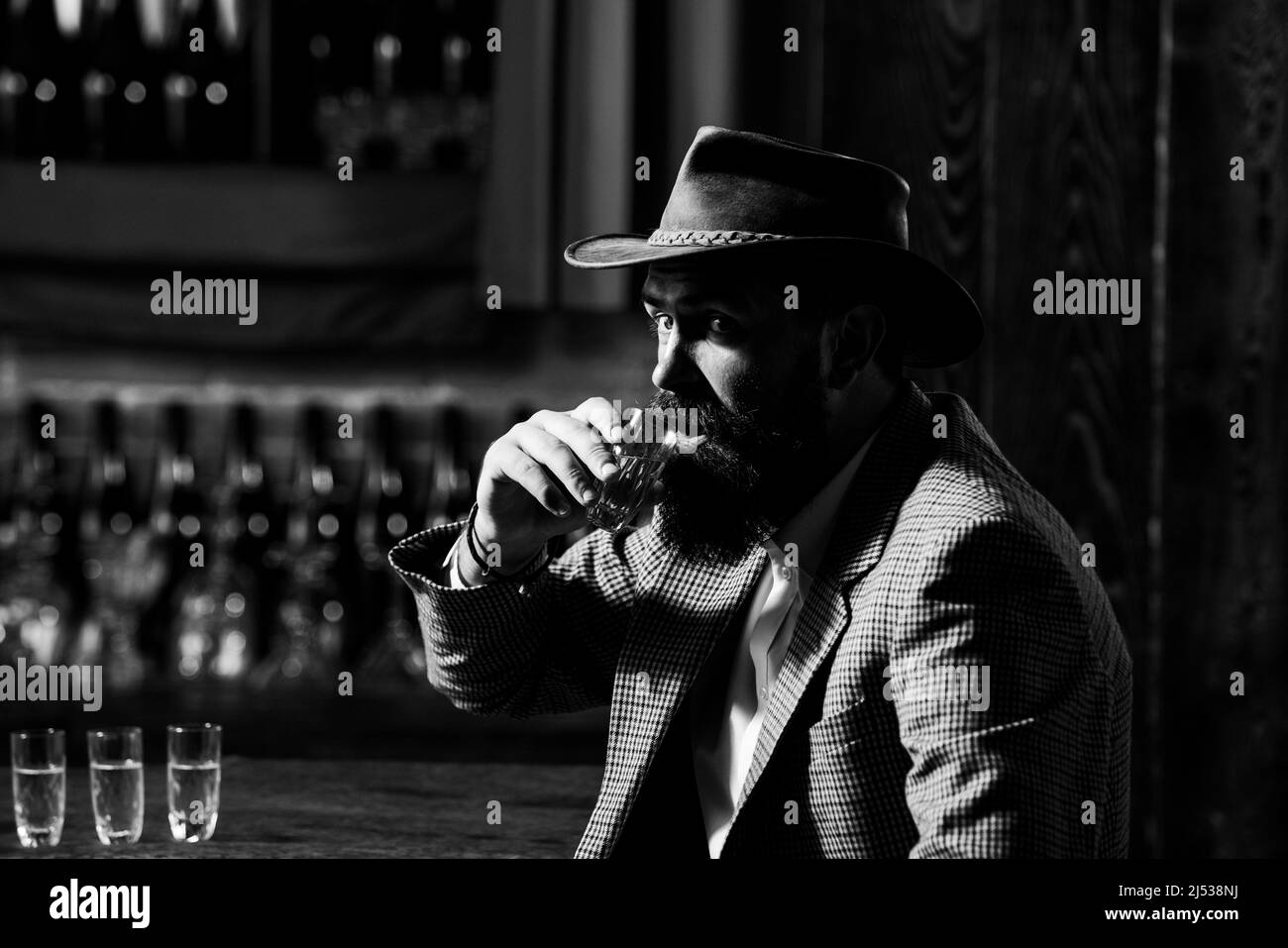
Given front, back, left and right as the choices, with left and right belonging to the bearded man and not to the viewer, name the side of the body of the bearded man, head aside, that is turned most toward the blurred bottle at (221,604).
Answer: right

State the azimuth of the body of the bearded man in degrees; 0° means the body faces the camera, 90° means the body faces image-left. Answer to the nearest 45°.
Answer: approximately 45°

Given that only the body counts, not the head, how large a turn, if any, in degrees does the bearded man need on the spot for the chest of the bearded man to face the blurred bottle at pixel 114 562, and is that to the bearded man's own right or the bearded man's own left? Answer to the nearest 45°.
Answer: approximately 90° to the bearded man's own right

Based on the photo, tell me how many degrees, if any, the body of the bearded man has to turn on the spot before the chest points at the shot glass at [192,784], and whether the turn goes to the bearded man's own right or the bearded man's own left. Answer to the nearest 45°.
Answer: approximately 45° to the bearded man's own right

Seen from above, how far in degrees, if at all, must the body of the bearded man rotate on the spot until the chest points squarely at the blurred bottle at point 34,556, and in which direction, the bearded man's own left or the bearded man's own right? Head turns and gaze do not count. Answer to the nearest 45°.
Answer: approximately 90° to the bearded man's own right

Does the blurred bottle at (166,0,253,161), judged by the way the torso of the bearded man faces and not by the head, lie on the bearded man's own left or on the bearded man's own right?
on the bearded man's own right

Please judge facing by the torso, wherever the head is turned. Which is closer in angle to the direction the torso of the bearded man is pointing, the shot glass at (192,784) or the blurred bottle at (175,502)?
the shot glass

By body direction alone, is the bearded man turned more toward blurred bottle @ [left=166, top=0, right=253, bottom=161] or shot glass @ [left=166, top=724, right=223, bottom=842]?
the shot glass
